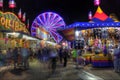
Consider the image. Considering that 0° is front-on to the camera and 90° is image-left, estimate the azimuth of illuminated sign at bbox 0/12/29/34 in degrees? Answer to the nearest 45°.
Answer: approximately 315°

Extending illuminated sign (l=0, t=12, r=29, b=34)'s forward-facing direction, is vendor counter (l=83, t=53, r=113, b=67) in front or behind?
in front

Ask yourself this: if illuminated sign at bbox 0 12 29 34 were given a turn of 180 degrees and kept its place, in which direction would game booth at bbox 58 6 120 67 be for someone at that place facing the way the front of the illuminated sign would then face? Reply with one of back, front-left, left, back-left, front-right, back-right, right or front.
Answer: back
